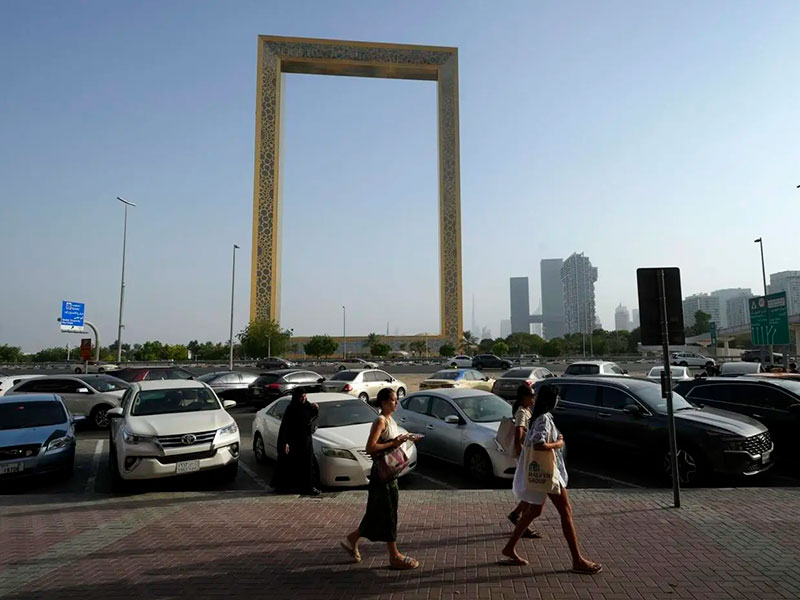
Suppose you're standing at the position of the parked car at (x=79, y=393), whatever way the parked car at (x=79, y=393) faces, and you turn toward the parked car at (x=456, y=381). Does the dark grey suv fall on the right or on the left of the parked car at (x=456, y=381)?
right

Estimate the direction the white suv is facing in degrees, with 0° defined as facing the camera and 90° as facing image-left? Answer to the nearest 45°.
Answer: approximately 0°

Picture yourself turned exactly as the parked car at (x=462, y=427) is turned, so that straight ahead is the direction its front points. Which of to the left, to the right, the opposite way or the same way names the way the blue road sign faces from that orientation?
the same way

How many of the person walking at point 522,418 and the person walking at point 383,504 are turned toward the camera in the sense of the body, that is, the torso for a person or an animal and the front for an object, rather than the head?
0

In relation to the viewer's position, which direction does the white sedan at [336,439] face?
facing the viewer and to the right of the viewer

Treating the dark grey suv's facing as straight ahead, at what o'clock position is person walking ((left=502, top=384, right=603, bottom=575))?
The person walking is roughly at 2 o'clock from the dark grey suv.

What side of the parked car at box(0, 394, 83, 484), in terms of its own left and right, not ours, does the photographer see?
front

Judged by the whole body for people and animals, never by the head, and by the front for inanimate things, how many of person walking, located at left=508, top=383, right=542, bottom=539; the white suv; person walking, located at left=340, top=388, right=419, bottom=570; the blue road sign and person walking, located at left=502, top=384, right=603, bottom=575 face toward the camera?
2

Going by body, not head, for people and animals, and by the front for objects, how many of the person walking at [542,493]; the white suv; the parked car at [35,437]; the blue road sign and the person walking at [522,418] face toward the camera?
3
